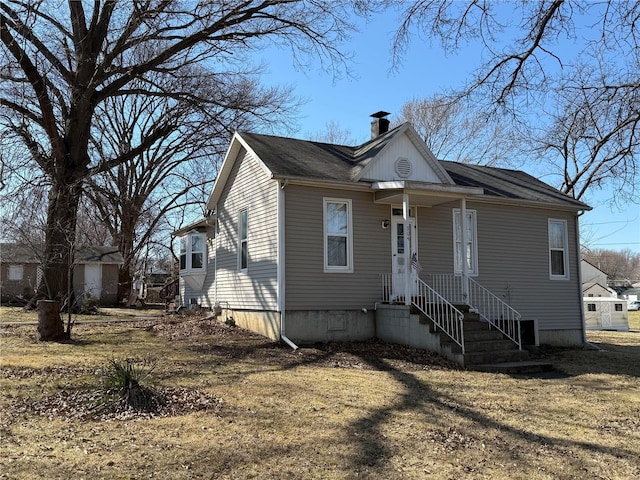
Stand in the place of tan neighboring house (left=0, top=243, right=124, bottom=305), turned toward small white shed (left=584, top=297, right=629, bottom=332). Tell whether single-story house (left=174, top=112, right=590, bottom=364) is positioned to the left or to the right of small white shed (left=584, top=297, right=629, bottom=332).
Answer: right

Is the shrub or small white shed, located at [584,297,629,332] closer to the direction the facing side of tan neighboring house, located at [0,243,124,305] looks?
the shrub

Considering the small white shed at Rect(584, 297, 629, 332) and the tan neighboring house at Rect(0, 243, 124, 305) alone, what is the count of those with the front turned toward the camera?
2

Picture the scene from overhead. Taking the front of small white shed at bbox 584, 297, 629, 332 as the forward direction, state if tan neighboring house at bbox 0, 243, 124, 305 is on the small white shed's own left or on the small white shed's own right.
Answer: on the small white shed's own right

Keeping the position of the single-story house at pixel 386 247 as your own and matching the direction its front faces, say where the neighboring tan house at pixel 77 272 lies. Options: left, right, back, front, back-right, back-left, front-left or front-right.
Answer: back

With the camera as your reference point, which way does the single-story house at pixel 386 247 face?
facing the viewer and to the right of the viewer

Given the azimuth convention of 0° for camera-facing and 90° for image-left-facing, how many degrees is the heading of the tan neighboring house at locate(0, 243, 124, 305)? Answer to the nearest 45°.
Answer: approximately 0°

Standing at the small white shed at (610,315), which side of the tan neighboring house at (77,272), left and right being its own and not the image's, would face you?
left

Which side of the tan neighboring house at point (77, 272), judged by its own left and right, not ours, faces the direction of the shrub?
front

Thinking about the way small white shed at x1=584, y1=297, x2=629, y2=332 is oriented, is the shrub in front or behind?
in front

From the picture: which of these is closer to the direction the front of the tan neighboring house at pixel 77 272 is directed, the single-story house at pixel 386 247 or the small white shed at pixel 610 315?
the single-story house

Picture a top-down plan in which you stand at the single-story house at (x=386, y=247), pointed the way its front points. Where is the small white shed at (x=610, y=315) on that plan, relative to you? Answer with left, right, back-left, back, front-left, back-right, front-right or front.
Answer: left
